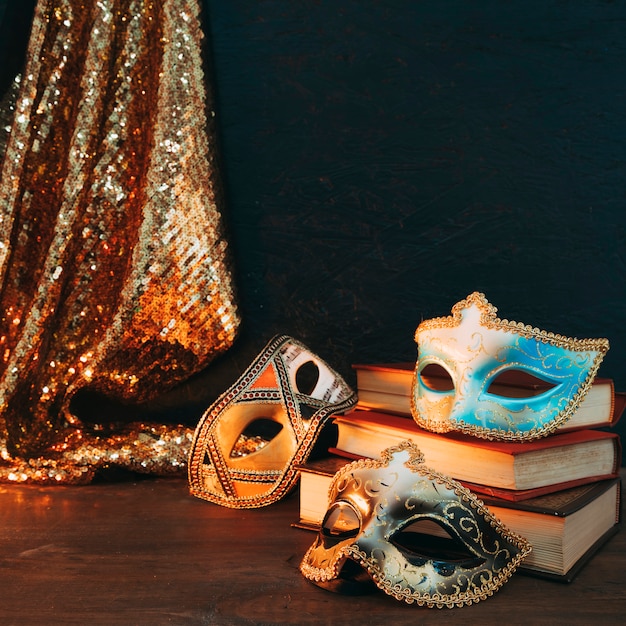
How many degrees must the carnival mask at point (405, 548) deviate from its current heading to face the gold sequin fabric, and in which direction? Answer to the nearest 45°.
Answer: approximately 90° to its right

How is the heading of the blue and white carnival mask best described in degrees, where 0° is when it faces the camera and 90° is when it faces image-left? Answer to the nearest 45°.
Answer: approximately 45°

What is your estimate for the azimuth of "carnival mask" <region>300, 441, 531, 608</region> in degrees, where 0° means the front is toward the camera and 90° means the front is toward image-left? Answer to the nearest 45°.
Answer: approximately 45°

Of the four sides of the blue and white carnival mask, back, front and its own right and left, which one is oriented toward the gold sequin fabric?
right
